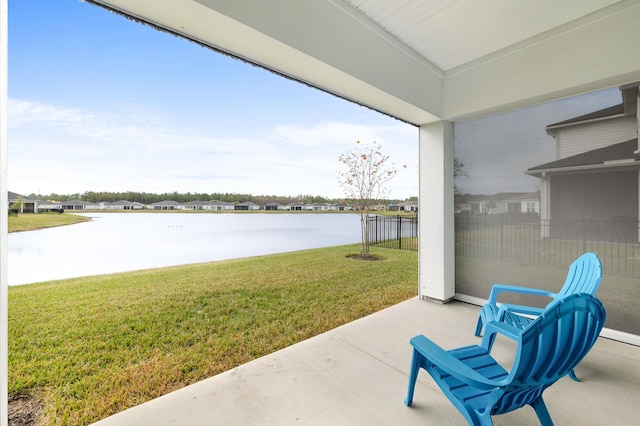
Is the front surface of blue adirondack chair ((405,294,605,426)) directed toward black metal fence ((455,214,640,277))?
no

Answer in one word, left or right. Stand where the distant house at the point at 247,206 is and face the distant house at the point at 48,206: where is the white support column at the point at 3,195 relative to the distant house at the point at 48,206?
left

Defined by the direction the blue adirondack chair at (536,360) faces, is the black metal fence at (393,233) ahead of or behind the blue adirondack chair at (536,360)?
ahead

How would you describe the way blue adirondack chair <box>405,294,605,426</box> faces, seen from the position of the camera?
facing away from the viewer and to the left of the viewer

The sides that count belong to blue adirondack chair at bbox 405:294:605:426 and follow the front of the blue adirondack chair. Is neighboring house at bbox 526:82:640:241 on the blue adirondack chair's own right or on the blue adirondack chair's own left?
on the blue adirondack chair's own right
